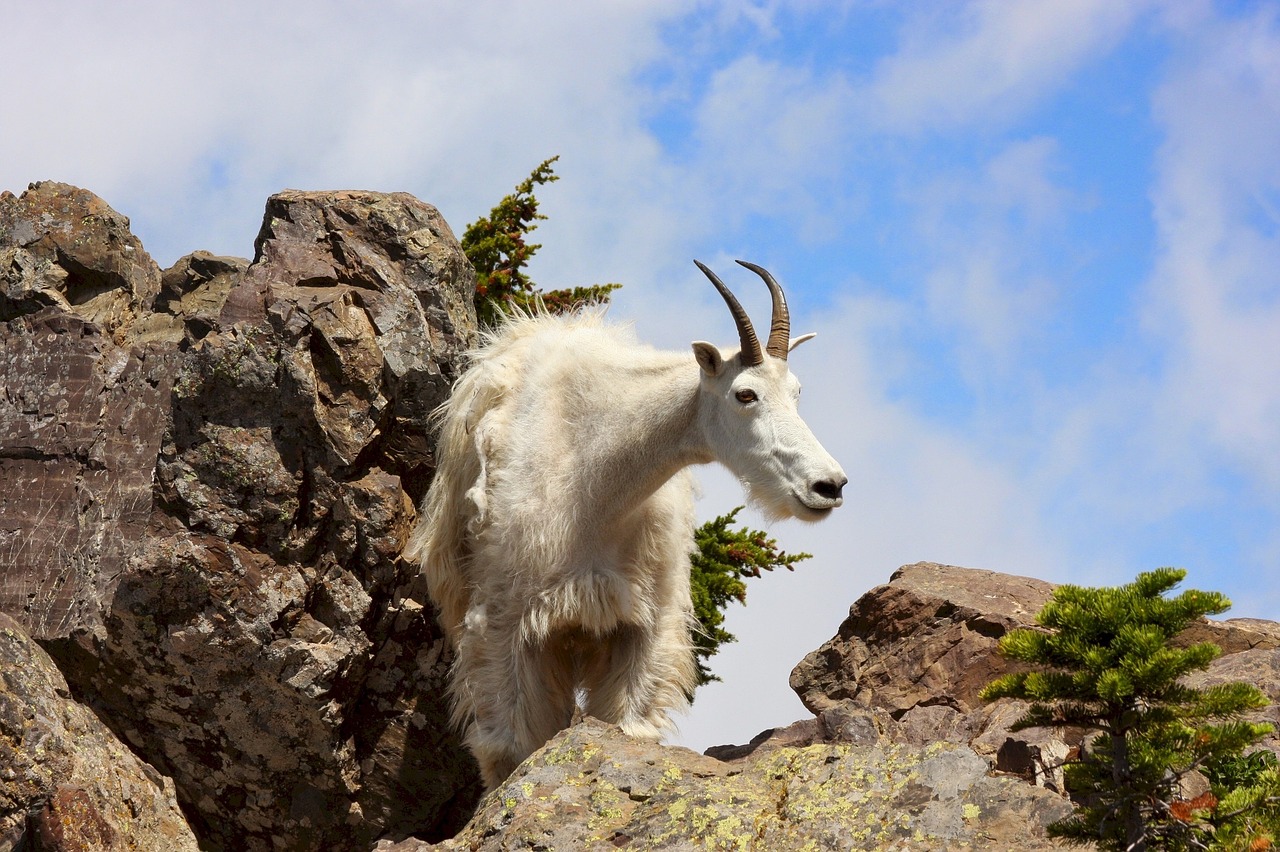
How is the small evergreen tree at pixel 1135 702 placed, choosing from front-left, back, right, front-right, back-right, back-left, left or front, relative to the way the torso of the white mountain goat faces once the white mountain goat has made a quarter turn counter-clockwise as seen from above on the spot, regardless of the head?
right

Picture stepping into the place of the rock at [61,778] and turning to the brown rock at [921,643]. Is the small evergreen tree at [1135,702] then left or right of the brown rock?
right

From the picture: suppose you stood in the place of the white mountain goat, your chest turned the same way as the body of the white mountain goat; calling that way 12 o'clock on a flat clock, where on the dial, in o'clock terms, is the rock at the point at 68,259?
The rock is roughly at 5 o'clock from the white mountain goat.

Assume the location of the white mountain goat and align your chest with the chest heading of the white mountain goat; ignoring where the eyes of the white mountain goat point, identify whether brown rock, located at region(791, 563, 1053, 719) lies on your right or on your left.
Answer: on your left
